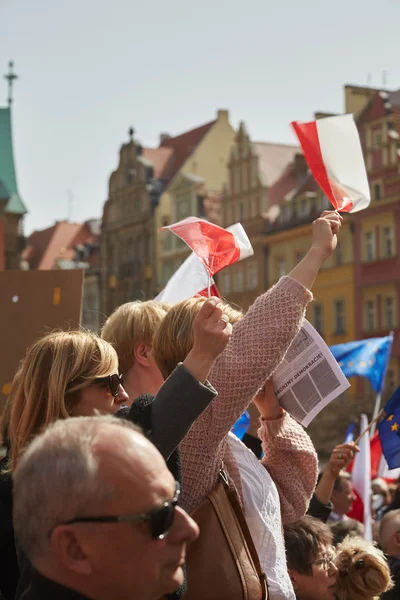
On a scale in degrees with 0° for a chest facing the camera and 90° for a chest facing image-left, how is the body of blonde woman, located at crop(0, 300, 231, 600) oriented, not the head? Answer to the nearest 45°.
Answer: approximately 270°

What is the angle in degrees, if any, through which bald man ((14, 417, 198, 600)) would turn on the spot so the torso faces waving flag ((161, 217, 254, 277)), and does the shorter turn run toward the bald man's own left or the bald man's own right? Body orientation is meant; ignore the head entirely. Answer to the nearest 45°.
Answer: approximately 90° to the bald man's own left

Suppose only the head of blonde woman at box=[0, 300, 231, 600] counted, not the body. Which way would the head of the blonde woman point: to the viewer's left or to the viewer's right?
to the viewer's right

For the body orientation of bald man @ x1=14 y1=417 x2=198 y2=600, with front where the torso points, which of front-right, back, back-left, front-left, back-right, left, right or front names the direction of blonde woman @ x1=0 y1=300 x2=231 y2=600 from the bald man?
left

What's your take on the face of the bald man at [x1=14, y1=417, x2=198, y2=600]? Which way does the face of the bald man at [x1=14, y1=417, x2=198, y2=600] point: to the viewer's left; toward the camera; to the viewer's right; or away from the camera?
to the viewer's right

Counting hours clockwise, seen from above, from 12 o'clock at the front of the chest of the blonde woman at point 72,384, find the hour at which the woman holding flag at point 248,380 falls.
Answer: The woman holding flag is roughly at 12 o'clock from the blonde woman.

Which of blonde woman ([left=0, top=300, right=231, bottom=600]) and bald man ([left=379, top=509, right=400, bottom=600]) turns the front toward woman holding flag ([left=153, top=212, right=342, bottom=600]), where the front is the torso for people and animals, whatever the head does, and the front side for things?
the blonde woman

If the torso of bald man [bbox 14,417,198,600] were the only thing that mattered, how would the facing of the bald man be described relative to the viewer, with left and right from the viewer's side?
facing to the right of the viewer

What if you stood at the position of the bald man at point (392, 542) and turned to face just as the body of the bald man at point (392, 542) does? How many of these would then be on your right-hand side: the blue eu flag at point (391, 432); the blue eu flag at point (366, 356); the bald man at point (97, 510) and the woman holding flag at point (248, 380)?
2
